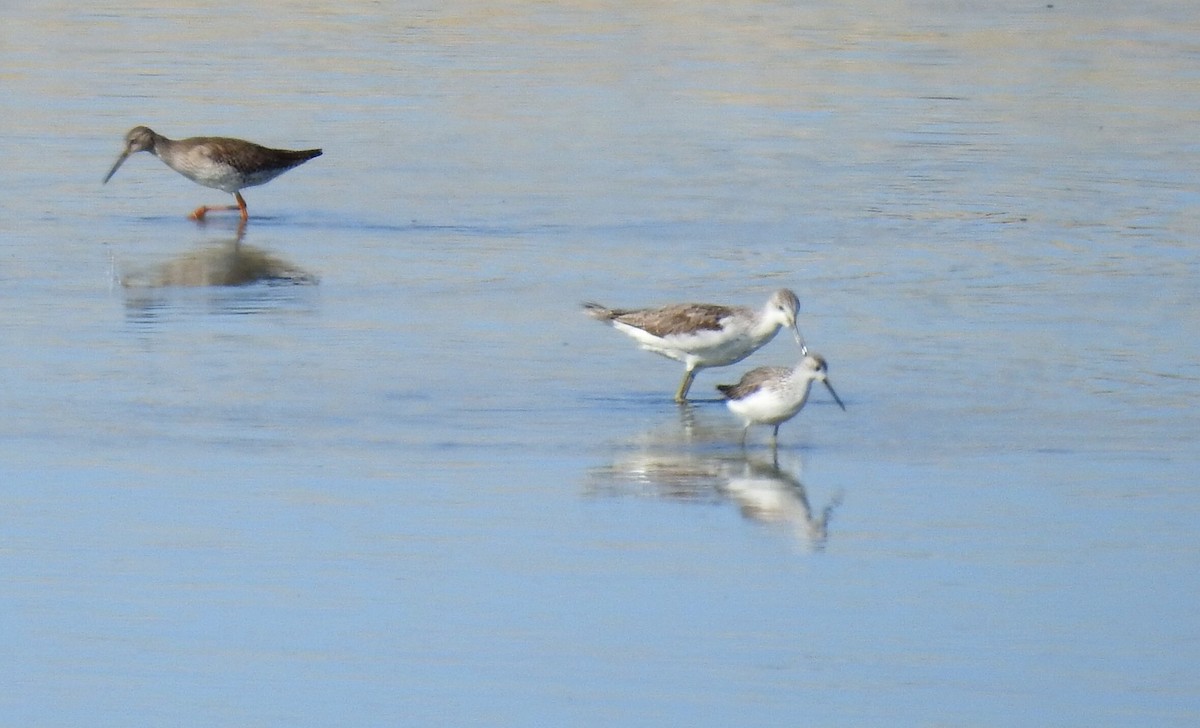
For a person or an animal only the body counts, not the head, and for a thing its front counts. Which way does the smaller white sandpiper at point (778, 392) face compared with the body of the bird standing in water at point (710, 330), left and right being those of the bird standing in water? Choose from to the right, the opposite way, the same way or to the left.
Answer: the same way

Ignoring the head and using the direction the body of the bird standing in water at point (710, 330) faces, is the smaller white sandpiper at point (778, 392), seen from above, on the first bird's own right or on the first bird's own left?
on the first bird's own right

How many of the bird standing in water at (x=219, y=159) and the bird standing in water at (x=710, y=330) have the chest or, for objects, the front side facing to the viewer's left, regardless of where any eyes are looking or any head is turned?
1

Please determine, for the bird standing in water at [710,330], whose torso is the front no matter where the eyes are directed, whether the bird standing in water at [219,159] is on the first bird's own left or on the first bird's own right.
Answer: on the first bird's own left

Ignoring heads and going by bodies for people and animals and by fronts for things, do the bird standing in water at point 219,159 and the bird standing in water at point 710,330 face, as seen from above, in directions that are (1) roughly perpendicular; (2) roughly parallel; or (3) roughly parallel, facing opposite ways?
roughly parallel, facing opposite ways

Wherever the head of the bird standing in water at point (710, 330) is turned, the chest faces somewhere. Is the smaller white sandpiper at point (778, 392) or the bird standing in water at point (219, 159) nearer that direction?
the smaller white sandpiper

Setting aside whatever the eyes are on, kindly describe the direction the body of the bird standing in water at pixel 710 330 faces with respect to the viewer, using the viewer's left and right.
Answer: facing to the right of the viewer

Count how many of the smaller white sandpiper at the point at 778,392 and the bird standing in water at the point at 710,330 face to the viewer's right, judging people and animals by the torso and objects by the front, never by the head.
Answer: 2

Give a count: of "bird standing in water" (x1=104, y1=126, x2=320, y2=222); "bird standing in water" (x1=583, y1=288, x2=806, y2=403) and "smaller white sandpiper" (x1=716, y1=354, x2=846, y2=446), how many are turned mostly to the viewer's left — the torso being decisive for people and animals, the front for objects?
1

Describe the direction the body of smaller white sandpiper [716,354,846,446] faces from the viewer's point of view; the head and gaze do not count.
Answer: to the viewer's right

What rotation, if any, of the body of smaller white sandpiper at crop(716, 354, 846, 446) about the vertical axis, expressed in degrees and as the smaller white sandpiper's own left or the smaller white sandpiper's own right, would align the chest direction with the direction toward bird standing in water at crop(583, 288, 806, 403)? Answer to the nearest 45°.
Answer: approximately 90° to the smaller white sandpiper's own left

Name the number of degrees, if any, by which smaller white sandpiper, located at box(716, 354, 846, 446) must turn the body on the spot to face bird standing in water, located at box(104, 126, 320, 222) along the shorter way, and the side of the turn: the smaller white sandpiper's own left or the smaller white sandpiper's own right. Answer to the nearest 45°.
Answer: approximately 135° to the smaller white sandpiper's own left

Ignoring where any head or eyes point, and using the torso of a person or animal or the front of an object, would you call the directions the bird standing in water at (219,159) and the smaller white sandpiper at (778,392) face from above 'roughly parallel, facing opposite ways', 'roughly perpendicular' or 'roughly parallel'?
roughly parallel, facing opposite ways

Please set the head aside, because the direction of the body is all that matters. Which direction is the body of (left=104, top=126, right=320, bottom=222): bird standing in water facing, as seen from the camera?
to the viewer's left

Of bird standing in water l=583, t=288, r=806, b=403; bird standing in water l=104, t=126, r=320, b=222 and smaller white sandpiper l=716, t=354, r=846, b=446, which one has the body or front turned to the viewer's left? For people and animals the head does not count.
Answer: bird standing in water l=104, t=126, r=320, b=222
